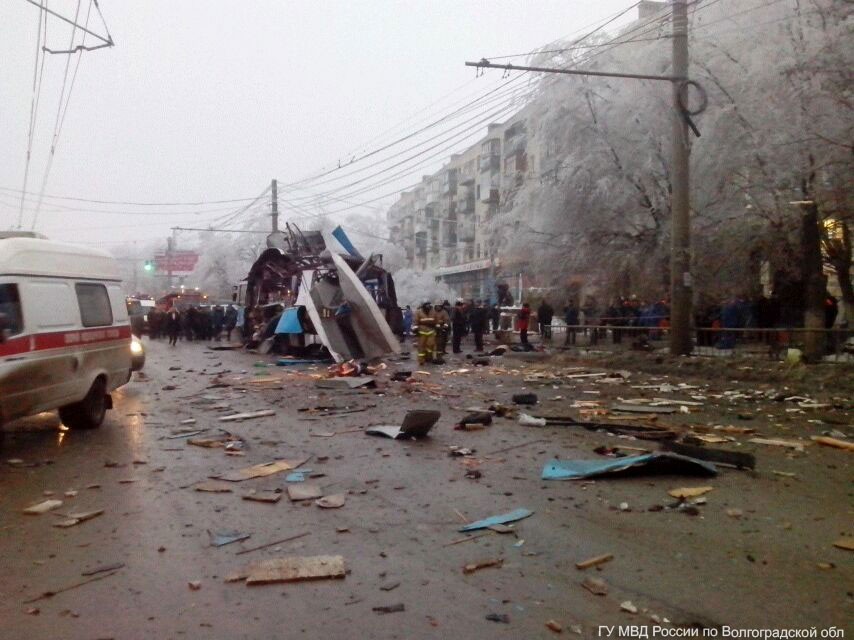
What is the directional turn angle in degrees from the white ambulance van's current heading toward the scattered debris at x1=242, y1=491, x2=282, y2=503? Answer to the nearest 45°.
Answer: approximately 90° to its left

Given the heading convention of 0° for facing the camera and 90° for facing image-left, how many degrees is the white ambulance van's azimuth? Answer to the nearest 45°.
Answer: approximately 45°

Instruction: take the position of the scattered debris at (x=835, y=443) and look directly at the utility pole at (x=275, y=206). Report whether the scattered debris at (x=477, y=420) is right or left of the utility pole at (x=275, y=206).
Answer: left
